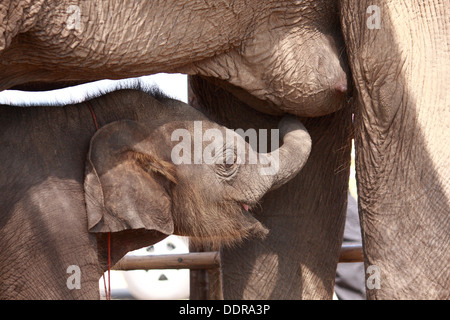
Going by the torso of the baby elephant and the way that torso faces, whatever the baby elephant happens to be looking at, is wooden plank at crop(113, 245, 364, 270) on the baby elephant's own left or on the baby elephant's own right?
on the baby elephant's own left

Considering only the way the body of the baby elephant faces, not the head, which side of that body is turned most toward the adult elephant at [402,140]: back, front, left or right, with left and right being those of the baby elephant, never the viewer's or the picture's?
front

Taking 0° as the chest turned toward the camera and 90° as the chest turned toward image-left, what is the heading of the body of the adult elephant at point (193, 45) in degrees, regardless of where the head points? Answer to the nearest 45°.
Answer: approximately 270°

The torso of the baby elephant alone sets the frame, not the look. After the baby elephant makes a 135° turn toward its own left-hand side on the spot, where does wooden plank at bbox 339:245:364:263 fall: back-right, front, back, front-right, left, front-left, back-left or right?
right

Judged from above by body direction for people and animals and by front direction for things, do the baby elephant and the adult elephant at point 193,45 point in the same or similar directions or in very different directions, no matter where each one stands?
same or similar directions

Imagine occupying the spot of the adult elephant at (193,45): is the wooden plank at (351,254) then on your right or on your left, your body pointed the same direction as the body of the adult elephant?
on your left

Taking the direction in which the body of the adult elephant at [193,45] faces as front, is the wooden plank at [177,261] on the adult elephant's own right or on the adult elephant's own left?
on the adult elephant's own left

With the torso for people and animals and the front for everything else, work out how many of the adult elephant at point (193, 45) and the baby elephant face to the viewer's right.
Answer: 2

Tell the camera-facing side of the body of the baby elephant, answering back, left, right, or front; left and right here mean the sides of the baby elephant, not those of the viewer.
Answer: right
